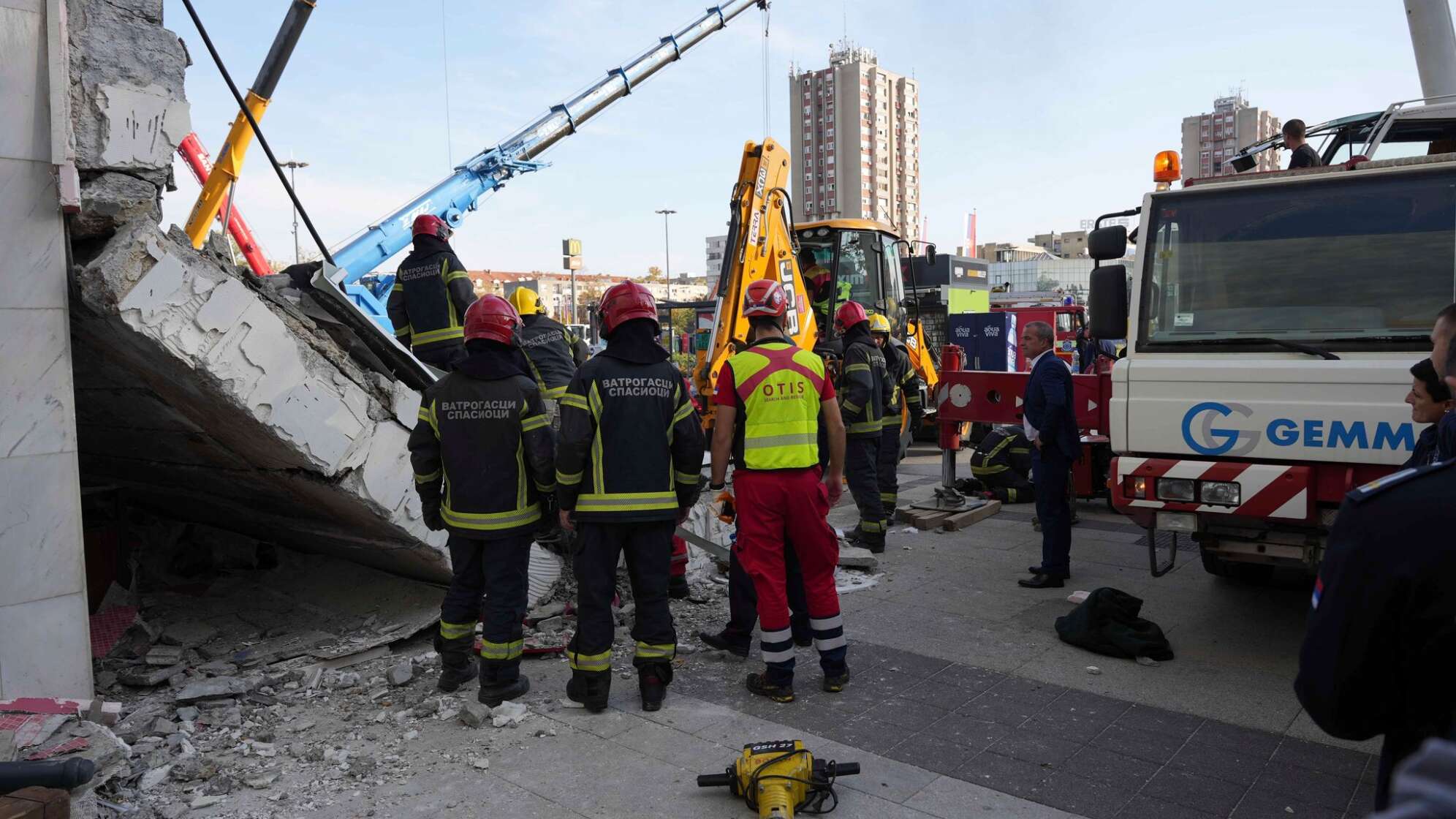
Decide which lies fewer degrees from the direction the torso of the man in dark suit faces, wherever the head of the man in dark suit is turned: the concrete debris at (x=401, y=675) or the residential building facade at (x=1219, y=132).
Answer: the concrete debris

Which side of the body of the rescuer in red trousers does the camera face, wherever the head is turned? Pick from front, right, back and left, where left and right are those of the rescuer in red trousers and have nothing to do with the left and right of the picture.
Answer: back

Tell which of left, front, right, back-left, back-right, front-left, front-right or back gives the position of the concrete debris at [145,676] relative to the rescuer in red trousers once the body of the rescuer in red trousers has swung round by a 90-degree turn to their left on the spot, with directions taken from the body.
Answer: front

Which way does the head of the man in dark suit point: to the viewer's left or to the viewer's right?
to the viewer's left

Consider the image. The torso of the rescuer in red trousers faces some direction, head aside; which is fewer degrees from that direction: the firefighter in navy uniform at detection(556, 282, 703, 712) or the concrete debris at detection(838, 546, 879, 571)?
the concrete debris

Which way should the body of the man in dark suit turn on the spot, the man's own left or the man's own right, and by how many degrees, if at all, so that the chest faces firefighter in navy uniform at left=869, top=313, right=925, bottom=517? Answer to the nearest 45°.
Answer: approximately 45° to the man's own right

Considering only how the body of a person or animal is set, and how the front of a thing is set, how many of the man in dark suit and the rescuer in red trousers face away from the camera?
1

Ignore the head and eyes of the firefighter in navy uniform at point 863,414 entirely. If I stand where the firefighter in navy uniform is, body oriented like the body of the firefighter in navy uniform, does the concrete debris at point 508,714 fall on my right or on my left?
on my left

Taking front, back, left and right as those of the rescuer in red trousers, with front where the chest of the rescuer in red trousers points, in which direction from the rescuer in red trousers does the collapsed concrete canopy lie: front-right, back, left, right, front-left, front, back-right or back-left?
left

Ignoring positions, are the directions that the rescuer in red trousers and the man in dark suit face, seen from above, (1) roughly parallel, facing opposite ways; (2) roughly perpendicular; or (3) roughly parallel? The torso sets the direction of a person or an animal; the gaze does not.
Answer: roughly perpendicular

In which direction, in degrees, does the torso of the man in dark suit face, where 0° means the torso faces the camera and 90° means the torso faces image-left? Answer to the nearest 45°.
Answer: approximately 90°

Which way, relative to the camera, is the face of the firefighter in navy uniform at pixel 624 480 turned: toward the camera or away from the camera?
away from the camera

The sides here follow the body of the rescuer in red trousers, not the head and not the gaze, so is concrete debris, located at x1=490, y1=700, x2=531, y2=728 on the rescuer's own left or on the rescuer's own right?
on the rescuer's own left

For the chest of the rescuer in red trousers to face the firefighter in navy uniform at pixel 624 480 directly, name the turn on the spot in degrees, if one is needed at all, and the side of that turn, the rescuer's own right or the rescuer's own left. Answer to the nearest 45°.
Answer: approximately 90° to the rescuer's own left
